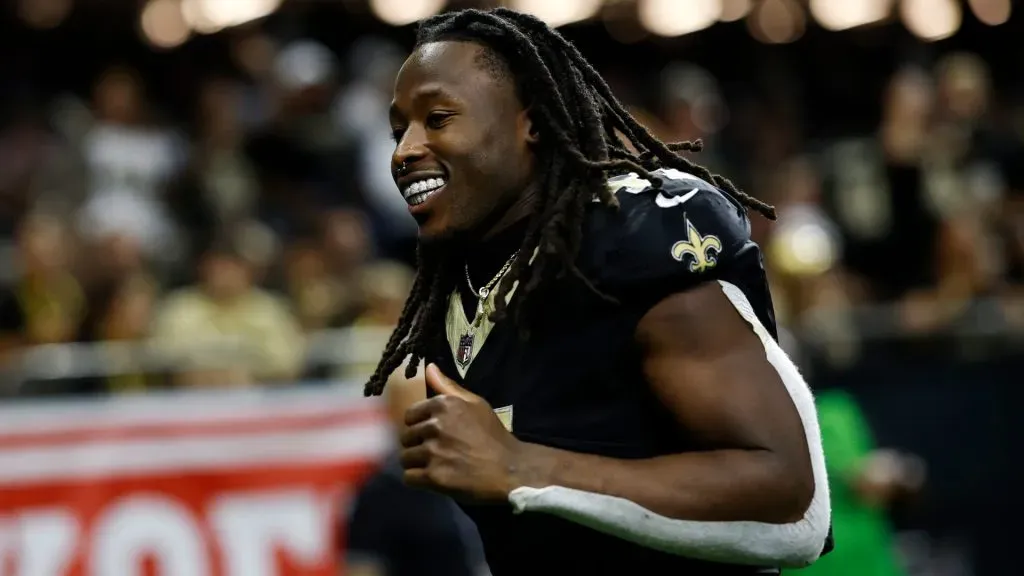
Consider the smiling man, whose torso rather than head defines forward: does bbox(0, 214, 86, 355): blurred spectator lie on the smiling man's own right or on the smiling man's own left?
on the smiling man's own right

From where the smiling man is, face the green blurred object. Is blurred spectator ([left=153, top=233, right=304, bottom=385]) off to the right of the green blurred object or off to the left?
left

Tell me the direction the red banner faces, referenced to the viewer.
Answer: facing the viewer

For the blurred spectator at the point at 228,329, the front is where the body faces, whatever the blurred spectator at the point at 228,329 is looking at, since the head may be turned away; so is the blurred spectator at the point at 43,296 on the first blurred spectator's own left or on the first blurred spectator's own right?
on the first blurred spectator's own right

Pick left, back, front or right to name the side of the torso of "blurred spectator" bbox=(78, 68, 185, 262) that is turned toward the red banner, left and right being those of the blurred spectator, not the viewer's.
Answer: front

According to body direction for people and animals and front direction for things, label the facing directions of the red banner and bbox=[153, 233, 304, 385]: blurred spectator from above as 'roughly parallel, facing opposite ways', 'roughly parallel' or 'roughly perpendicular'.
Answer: roughly parallel

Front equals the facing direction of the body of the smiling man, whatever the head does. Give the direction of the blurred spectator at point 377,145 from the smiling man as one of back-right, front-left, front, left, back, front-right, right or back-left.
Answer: back-right

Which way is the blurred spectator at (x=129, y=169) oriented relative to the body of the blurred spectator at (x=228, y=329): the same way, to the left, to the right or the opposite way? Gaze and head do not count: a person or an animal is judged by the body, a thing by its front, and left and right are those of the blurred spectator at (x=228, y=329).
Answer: the same way

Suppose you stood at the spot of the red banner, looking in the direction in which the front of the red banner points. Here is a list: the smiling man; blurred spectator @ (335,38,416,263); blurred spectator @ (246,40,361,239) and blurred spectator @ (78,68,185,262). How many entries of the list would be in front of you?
1

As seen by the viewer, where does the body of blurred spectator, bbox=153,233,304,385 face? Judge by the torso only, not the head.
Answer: toward the camera

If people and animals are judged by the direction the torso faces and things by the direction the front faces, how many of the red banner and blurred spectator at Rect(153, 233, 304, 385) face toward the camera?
2

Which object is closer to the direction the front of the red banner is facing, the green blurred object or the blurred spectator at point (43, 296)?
the green blurred object

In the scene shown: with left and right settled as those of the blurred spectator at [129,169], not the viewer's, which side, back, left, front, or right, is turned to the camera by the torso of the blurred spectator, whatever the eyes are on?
front

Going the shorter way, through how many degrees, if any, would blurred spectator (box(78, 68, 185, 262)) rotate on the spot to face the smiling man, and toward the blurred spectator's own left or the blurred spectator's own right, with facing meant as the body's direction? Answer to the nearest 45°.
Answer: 0° — they already face them

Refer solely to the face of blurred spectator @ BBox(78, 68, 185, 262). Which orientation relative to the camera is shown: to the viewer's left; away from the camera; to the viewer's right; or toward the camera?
toward the camera
